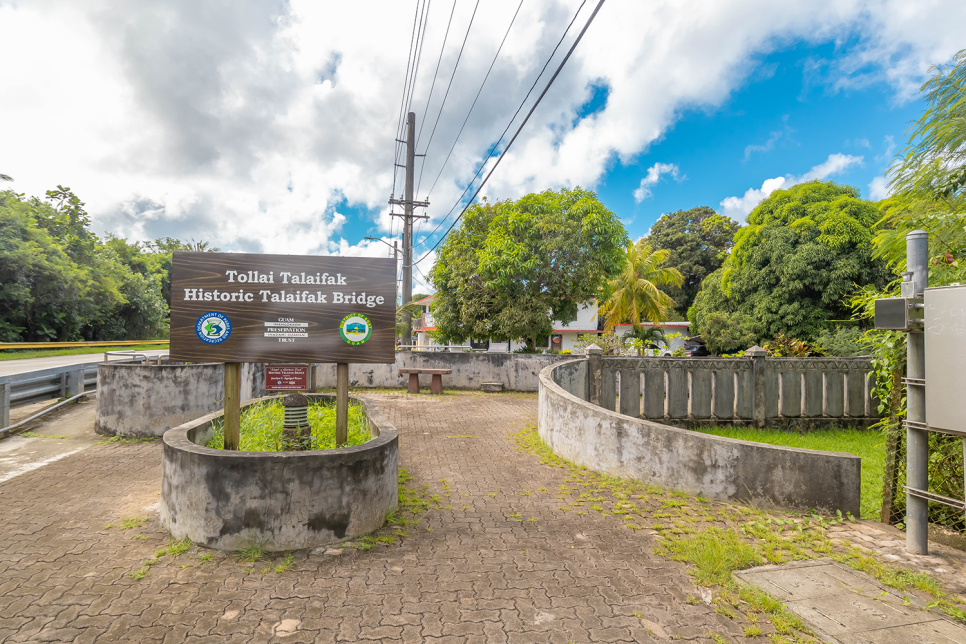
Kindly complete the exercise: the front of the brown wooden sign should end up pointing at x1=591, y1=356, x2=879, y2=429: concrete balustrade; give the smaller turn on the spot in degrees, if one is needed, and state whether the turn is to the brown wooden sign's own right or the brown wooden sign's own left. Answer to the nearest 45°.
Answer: approximately 90° to the brown wooden sign's own left

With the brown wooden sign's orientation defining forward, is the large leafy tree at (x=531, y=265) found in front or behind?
behind

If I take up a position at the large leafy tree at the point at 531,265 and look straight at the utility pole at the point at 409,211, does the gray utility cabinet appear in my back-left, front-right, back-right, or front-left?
back-left

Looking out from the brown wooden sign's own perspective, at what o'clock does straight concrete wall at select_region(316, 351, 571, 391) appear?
The straight concrete wall is roughly at 7 o'clock from the brown wooden sign.

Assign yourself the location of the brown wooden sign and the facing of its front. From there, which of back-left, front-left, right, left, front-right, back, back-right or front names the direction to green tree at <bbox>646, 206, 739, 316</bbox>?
back-left

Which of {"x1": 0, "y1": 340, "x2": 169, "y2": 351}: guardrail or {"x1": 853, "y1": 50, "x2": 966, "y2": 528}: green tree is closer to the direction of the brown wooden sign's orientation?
the green tree

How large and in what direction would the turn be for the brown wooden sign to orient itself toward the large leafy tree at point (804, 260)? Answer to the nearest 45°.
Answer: approximately 135° to its left

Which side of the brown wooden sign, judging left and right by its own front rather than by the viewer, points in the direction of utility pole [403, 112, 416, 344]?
back

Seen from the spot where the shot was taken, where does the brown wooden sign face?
facing the viewer

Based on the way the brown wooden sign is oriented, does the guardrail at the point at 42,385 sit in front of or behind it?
behind

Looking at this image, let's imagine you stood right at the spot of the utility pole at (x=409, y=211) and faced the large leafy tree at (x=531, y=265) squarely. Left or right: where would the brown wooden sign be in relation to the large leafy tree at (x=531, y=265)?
right

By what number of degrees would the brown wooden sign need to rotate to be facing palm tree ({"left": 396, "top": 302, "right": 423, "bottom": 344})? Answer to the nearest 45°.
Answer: approximately 180°
